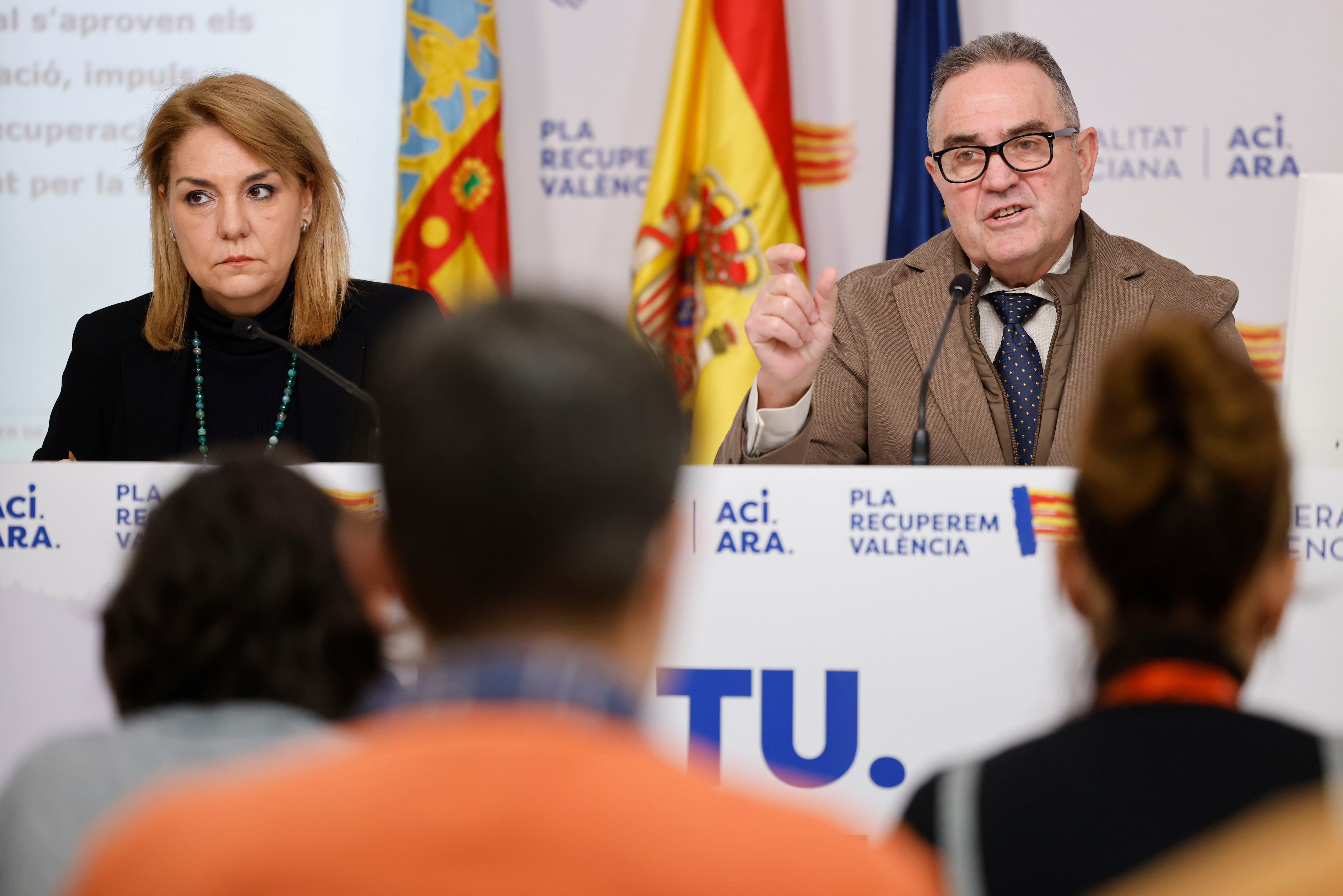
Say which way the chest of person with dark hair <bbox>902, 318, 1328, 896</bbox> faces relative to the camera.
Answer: away from the camera

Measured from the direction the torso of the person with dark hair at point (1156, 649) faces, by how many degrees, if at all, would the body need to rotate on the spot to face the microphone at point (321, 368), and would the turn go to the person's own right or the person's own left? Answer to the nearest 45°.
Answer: approximately 45° to the person's own left

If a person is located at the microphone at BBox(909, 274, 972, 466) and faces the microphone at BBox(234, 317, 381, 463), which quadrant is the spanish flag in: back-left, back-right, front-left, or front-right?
front-right

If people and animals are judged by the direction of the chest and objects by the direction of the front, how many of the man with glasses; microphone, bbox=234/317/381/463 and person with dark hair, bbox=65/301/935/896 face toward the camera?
1

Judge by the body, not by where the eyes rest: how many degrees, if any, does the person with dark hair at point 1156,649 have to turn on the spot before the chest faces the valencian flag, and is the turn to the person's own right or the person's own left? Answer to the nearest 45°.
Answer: approximately 45° to the person's own left

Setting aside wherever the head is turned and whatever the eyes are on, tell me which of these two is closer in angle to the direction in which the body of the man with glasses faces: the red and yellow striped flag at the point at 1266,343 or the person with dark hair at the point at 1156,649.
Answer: the person with dark hair

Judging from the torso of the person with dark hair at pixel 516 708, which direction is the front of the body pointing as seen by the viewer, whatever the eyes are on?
away from the camera

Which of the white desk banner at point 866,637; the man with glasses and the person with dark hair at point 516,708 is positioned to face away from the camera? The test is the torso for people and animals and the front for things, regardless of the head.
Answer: the person with dark hair

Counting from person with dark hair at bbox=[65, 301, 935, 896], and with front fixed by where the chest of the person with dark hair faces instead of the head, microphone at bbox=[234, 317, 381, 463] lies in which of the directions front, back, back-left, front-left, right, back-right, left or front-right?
front

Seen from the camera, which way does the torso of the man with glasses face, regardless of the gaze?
toward the camera

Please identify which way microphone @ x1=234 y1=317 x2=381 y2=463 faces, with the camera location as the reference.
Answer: facing to the left of the viewer

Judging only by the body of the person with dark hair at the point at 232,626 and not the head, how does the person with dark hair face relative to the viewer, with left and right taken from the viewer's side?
facing away from the viewer

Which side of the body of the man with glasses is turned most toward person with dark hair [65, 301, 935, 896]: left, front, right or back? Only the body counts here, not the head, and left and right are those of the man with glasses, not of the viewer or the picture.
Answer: front

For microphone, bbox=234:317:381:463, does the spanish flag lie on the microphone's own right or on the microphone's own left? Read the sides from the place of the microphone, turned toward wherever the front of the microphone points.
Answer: on the microphone's own right

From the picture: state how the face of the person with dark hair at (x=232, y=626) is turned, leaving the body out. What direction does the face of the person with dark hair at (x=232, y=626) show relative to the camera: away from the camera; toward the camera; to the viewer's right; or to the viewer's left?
away from the camera

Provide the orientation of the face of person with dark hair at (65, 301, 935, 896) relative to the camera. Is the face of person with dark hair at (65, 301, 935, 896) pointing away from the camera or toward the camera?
away from the camera

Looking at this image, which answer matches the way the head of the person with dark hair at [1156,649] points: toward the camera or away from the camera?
away from the camera
